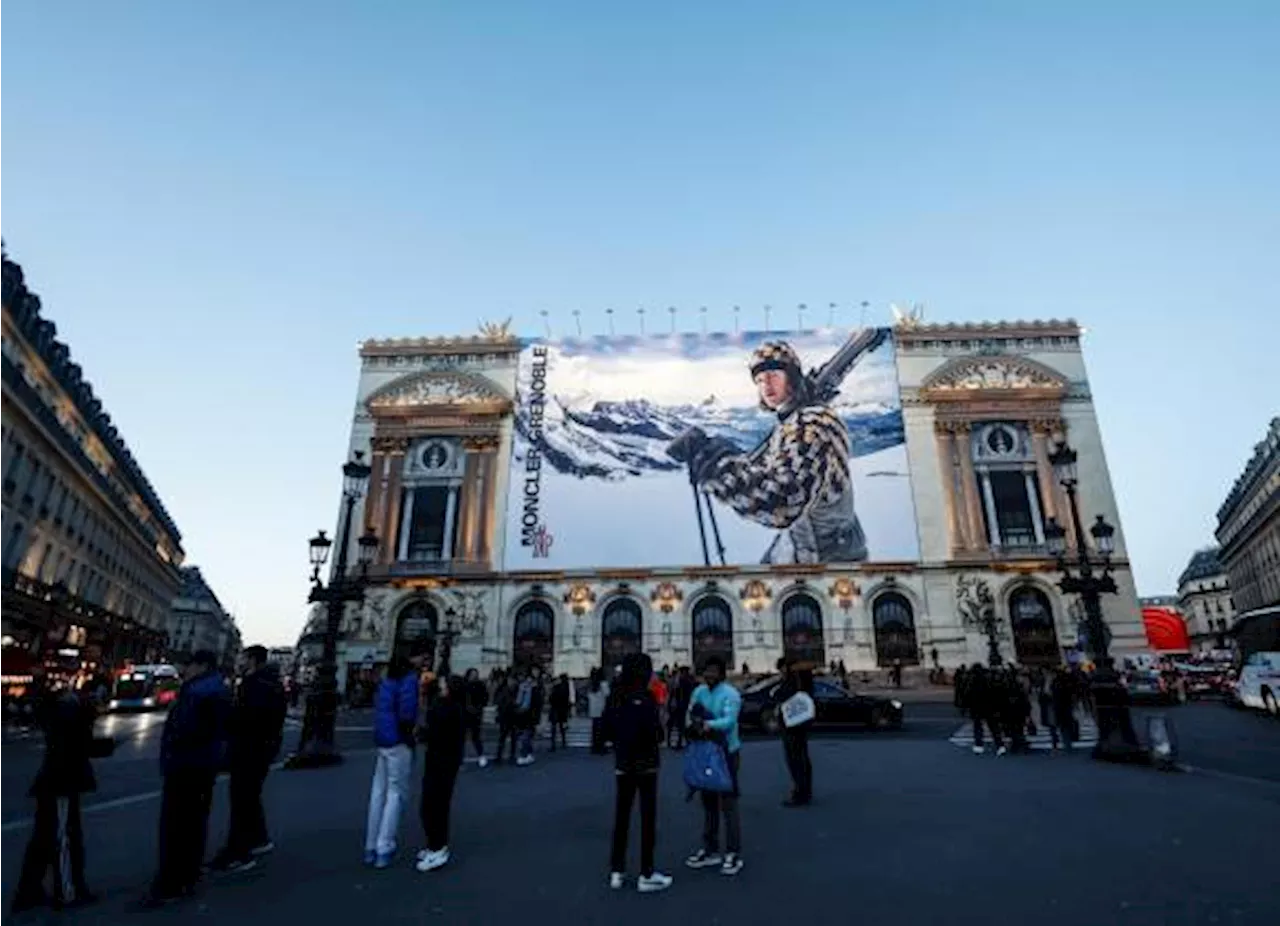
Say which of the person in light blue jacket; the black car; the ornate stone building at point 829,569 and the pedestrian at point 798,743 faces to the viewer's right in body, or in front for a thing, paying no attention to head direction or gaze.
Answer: the black car

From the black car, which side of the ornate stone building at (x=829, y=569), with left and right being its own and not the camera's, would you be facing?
front

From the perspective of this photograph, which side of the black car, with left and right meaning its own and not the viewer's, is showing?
right

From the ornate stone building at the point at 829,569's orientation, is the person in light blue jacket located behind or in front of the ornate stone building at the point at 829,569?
in front

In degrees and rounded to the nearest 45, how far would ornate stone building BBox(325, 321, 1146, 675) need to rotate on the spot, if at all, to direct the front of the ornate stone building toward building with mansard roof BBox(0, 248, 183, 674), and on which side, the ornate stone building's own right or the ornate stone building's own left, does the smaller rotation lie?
approximately 90° to the ornate stone building's own right

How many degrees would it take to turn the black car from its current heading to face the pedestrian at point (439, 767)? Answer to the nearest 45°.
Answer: approximately 90° to its right

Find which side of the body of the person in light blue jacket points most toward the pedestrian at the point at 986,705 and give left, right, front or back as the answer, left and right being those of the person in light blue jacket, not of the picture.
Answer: back

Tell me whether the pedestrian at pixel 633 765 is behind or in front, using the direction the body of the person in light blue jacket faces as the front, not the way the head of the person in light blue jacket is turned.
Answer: in front

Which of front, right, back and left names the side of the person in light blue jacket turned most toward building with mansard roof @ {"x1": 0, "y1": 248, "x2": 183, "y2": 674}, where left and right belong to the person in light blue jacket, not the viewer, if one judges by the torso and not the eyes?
right
